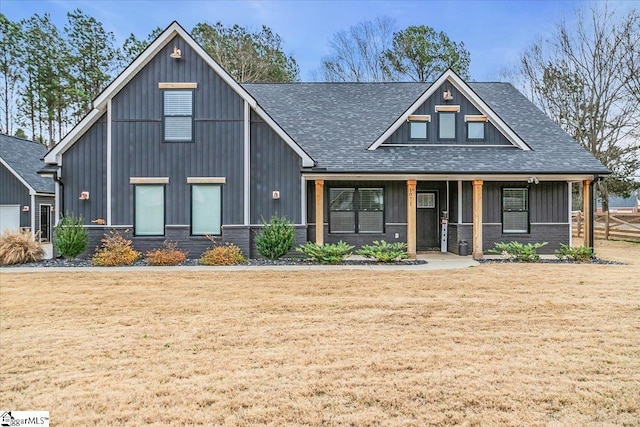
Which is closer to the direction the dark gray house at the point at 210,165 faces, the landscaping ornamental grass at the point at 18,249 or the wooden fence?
the landscaping ornamental grass

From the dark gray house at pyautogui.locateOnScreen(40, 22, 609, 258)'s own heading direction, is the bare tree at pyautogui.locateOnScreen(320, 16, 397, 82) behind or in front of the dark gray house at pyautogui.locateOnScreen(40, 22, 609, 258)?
behind

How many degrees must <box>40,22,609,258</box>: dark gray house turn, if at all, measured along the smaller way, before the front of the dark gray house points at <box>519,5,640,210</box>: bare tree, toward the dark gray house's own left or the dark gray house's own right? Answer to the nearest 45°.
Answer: approximately 135° to the dark gray house's own left

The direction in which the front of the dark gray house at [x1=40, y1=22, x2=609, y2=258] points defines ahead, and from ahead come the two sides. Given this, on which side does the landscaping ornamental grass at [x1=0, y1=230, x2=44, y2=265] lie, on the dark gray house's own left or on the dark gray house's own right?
on the dark gray house's own right

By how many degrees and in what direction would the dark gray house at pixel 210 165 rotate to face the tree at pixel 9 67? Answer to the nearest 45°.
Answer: approximately 135° to its right

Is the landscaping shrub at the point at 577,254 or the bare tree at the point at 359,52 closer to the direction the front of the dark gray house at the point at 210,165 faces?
the landscaping shrub

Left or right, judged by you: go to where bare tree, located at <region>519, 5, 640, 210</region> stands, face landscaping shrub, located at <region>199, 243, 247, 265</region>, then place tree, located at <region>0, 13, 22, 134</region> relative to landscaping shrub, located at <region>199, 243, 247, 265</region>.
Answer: right

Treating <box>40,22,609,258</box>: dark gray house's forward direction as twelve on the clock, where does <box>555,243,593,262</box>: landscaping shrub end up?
The landscaping shrub is roughly at 9 o'clock from the dark gray house.

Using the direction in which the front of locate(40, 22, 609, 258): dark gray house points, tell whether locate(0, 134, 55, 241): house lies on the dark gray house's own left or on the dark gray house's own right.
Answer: on the dark gray house's own right

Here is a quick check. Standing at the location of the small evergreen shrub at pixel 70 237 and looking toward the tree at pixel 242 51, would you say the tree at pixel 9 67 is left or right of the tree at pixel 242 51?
left

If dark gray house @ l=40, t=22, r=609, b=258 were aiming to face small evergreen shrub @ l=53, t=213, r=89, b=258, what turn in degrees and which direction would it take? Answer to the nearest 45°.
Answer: approximately 90° to its right

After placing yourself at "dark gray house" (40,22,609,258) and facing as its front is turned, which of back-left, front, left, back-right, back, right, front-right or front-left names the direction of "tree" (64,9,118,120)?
back-right
